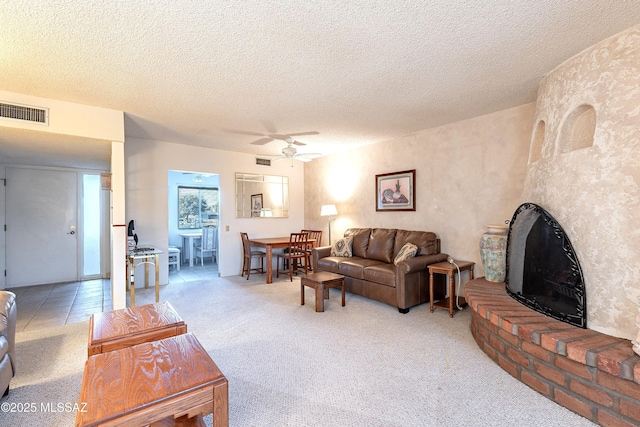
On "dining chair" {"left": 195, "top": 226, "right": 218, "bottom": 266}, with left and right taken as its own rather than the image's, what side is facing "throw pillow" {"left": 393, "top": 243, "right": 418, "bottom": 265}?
back

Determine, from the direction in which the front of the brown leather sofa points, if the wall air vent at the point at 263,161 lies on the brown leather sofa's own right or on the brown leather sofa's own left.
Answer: on the brown leather sofa's own right

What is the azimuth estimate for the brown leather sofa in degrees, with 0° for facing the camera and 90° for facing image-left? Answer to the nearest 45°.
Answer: approximately 45°

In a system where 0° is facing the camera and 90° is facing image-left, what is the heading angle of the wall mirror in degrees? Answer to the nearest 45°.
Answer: approximately 315°

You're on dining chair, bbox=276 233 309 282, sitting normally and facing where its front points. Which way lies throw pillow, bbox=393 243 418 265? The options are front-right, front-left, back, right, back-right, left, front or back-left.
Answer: back

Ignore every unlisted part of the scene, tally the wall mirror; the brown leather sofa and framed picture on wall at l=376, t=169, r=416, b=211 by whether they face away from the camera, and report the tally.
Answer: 0

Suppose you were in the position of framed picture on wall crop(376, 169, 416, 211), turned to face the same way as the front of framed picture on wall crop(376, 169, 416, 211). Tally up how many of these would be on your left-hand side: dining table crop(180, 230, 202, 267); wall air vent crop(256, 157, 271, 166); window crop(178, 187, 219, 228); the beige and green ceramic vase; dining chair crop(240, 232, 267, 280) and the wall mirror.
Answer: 1

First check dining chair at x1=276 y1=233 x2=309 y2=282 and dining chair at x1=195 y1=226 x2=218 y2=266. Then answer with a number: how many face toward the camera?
0

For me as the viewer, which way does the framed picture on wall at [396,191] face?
facing the viewer and to the left of the viewer

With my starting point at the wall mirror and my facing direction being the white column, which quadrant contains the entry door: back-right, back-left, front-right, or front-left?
front-right

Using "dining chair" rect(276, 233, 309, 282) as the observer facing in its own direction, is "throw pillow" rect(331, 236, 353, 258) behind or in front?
behind

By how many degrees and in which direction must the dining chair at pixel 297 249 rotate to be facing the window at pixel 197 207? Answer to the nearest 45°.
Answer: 0° — it already faces it
